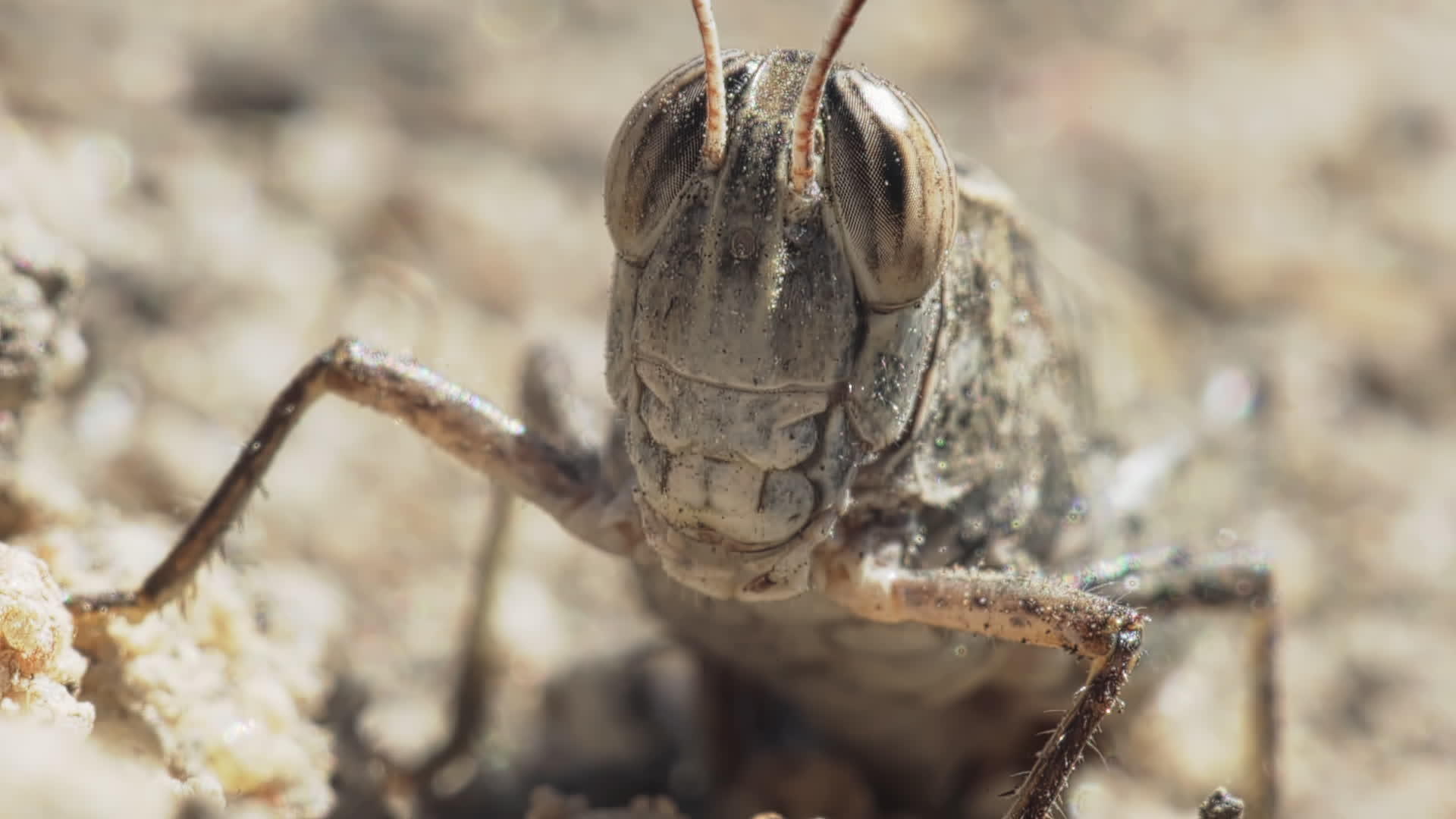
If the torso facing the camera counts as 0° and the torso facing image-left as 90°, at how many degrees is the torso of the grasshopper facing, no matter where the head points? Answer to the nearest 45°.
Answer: approximately 0°
